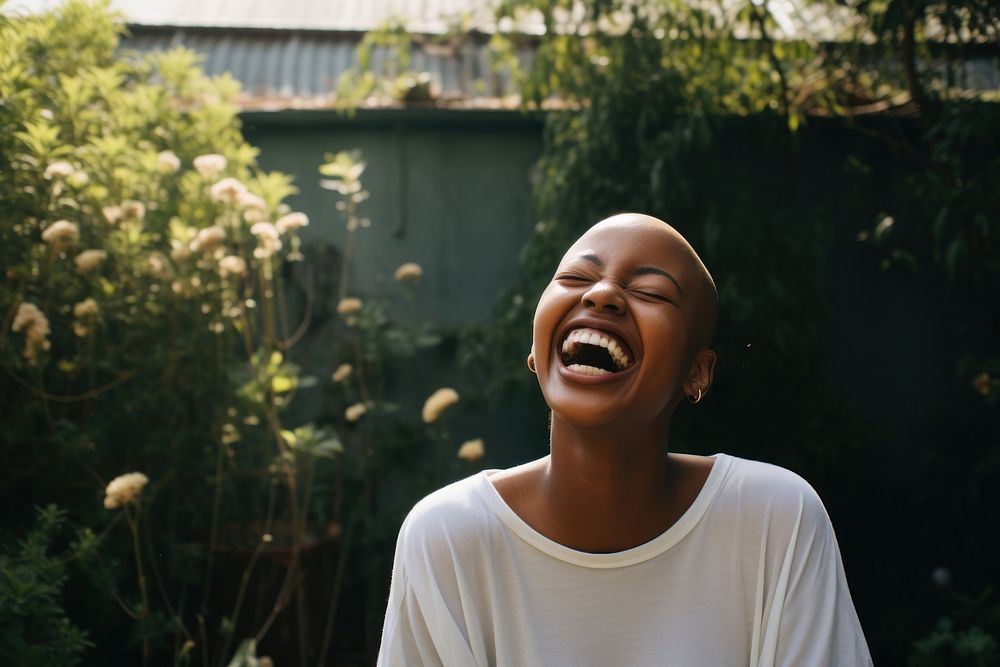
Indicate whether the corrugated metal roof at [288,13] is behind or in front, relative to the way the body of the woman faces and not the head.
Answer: behind

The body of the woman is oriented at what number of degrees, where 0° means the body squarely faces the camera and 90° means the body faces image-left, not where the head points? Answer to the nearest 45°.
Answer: approximately 0°

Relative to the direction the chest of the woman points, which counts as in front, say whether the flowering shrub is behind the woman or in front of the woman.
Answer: behind

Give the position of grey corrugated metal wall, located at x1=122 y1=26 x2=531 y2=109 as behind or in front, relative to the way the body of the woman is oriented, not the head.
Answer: behind

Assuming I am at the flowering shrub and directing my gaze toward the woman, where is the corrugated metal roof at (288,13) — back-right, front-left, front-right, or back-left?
back-left

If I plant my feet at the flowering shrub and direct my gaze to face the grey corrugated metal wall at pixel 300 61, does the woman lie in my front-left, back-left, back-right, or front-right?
back-right
